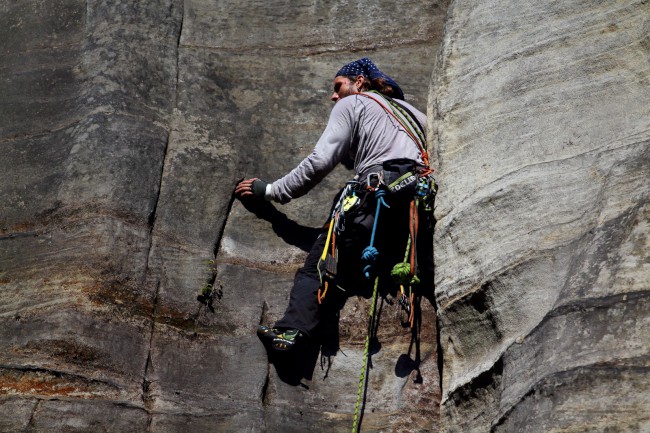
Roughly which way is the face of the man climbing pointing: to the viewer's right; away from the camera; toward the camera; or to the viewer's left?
to the viewer's left

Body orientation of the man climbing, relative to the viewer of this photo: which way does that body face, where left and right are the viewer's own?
facing away from the viewer and to the left of the viewer

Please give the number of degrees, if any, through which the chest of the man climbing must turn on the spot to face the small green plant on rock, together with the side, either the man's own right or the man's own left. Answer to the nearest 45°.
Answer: approximately 45° to the man's own left
